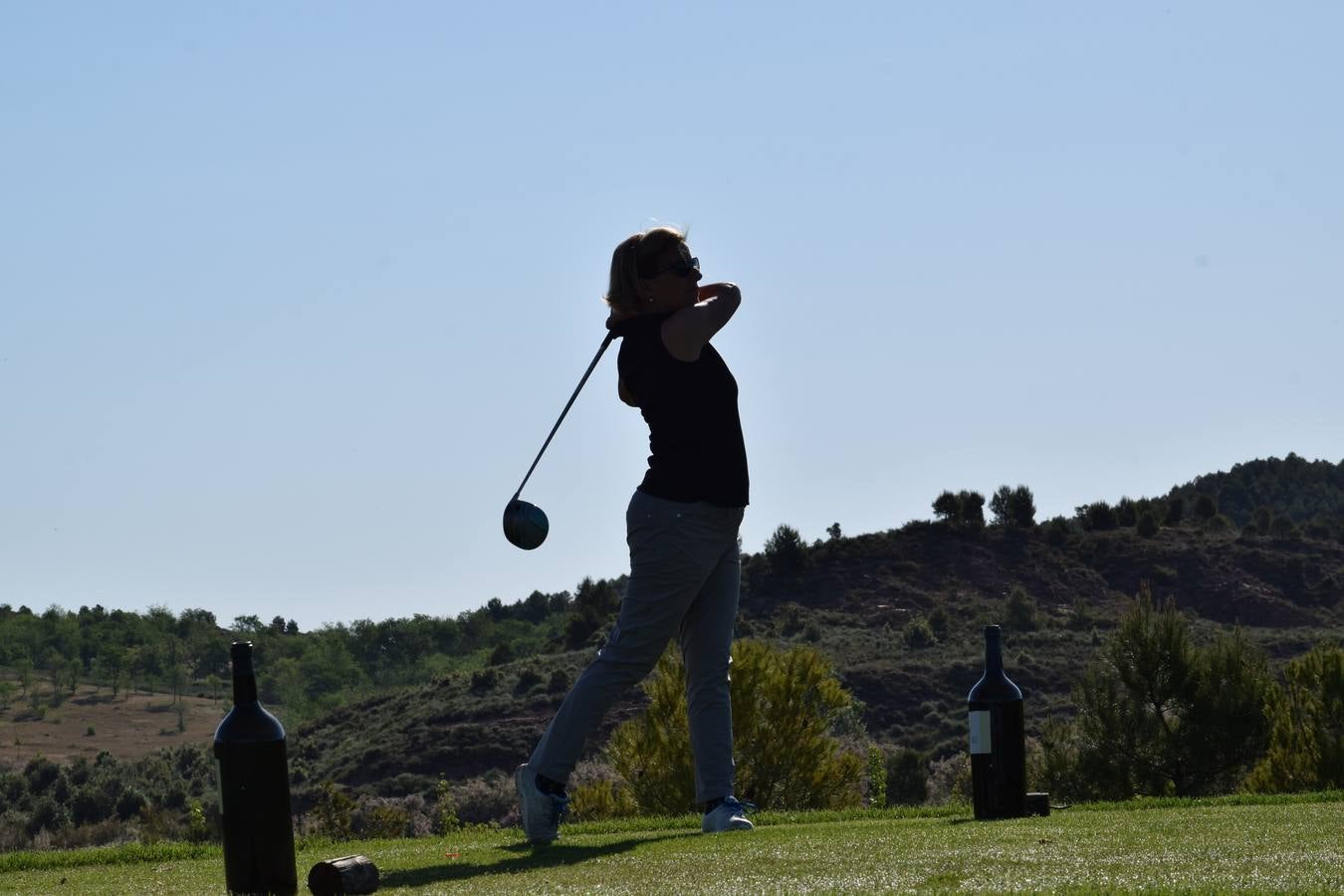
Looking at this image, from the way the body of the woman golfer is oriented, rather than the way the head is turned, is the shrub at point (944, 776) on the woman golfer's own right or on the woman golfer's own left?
on the woman golfer's own left

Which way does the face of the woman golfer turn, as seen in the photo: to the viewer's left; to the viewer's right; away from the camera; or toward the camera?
to the viewer's right

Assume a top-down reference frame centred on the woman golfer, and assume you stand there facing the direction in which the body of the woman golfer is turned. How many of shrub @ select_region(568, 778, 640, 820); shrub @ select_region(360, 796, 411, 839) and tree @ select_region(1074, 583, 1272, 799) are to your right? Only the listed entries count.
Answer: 0

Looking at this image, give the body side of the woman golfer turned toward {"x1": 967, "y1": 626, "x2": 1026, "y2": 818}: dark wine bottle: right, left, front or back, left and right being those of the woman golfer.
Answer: front

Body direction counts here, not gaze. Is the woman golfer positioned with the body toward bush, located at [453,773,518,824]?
no

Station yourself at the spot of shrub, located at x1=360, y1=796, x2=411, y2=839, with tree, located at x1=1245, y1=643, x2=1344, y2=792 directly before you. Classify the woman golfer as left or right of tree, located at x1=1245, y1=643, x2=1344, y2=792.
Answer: right

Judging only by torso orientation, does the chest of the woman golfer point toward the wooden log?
no

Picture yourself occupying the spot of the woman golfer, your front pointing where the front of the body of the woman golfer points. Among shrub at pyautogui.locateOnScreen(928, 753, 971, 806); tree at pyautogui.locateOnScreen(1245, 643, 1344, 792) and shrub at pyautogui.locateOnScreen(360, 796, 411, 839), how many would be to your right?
0

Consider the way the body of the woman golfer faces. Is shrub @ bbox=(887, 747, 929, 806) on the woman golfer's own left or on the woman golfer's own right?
on the woman golfer's own left

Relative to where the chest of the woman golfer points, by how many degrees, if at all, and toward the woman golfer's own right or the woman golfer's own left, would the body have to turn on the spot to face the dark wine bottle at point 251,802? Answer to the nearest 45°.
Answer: approximately 135° to the woman golfer's own right

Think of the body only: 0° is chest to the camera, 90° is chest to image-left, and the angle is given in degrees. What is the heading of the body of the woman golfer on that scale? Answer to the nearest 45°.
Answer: approximately 270°
